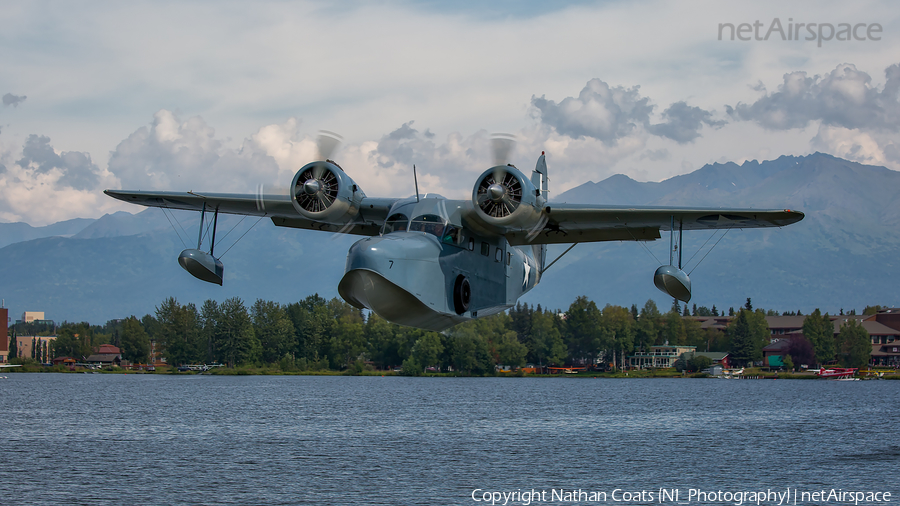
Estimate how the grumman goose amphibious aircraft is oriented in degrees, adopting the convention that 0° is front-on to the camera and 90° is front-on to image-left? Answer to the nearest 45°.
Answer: approximately 45°
